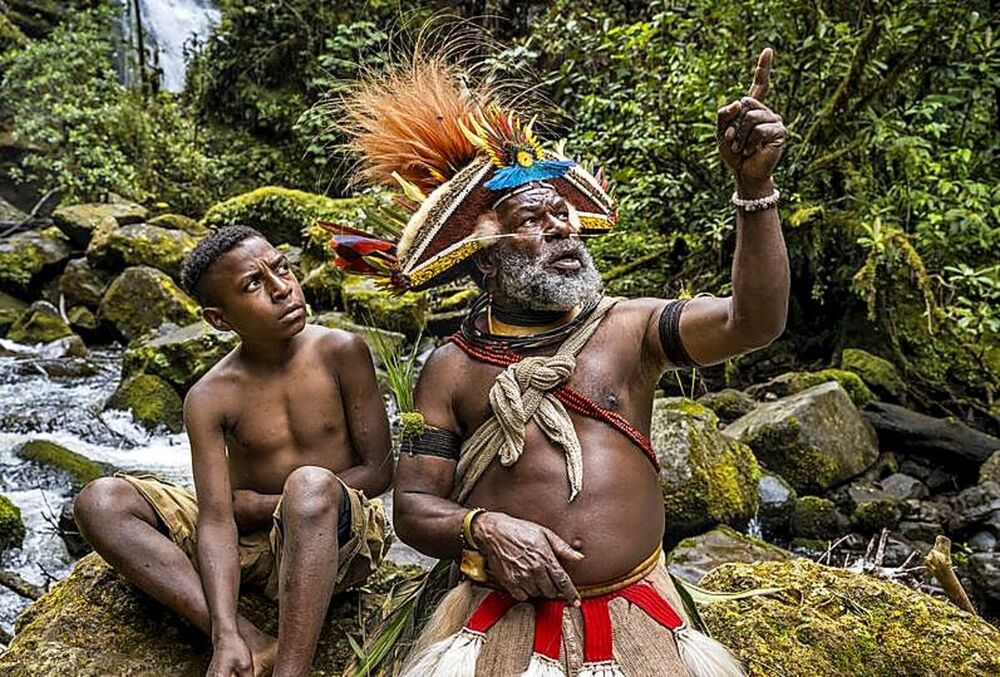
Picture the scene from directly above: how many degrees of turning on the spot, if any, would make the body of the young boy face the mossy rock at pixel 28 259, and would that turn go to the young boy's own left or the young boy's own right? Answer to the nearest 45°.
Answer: approximately 180°

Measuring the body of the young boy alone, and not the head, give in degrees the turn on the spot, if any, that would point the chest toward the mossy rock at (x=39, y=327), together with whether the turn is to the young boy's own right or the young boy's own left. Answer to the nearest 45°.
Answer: approximately 180°

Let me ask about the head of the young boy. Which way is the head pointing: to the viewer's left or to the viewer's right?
to the viewer's right

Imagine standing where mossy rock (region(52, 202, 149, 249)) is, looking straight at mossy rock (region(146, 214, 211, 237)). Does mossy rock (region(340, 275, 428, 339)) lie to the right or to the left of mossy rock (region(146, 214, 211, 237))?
right

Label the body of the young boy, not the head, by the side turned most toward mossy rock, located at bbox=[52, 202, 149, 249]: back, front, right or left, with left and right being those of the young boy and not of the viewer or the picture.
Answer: back

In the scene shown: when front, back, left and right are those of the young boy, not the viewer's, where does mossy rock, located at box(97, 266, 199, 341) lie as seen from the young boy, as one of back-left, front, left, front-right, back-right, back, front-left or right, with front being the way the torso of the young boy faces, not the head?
back

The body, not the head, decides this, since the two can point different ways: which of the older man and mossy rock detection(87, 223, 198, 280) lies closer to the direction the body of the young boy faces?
the older man

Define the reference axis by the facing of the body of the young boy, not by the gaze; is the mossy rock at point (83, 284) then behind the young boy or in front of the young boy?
behind

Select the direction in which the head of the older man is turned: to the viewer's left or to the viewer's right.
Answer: to the viewer's right

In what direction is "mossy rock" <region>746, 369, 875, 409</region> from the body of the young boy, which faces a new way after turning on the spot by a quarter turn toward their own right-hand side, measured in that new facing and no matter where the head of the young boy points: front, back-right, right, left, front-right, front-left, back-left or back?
back-right

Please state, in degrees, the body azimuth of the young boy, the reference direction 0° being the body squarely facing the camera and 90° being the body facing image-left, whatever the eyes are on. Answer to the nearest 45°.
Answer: approximately 0°

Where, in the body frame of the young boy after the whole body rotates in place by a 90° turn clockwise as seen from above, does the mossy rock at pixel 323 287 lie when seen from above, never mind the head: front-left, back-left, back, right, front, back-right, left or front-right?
right
